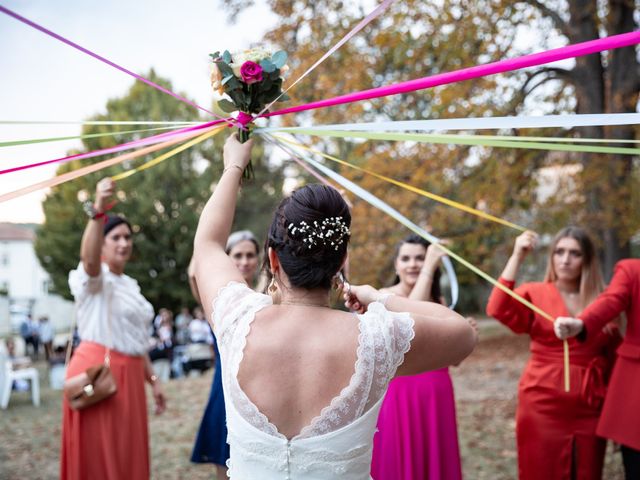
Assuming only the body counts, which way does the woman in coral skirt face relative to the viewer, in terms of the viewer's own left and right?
facing the viewer and to the right of the viewer

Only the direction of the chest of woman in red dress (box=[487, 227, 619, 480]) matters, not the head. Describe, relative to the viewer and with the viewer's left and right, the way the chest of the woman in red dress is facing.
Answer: facing the viewer

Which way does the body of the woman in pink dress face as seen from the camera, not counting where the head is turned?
toward the camera

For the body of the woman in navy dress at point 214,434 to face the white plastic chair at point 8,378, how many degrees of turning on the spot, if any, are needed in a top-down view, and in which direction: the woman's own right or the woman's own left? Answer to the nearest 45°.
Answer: approximately 135° to the woman's own right

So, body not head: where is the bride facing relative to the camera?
away from the camera

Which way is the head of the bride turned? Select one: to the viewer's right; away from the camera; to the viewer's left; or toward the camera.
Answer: away from the camera

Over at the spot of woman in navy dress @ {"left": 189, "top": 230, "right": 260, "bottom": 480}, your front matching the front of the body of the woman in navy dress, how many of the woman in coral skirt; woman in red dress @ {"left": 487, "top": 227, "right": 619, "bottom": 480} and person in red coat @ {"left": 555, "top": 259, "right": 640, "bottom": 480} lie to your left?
2

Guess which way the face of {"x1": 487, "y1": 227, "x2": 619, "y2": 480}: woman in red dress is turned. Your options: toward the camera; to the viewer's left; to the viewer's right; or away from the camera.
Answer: toward the camera

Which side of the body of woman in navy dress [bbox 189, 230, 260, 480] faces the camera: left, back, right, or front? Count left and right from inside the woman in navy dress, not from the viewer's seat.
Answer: front
